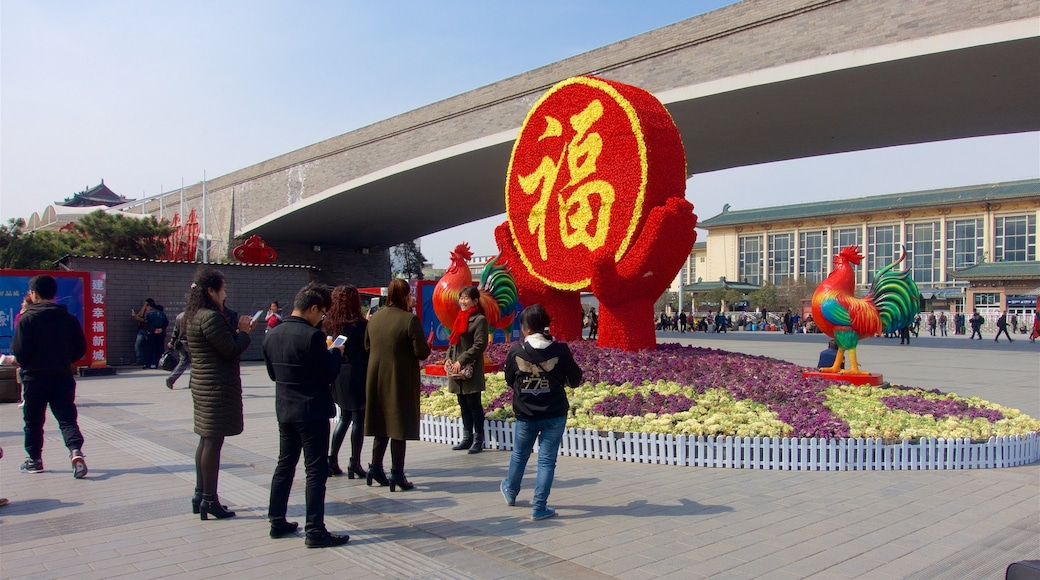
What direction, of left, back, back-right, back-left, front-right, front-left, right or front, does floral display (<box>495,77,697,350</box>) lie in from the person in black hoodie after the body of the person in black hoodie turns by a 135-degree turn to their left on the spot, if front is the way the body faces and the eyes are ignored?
back-right

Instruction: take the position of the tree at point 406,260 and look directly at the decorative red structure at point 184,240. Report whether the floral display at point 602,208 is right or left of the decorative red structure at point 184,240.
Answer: left

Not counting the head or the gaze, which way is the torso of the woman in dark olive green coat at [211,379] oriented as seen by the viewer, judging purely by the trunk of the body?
to the viewer's right

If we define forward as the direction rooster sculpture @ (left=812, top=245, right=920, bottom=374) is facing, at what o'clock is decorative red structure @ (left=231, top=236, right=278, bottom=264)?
The decorative red structure is roughly at 1 o'clock from the rooster sculpture.

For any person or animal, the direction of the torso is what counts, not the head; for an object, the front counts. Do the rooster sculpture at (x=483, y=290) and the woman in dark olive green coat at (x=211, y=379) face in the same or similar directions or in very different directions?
very different directions

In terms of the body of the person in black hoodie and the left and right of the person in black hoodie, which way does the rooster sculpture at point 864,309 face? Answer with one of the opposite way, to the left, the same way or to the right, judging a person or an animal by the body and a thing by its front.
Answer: to the left

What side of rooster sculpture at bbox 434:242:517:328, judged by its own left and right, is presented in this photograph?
left

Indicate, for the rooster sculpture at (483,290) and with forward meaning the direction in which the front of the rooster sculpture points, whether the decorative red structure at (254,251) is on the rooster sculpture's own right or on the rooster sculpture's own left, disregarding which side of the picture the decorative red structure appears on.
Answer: on the rooster sculpture's own right

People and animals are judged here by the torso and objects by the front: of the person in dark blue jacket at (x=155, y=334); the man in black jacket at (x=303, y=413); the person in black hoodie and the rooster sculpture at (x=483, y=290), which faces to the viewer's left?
the rooster sculpture

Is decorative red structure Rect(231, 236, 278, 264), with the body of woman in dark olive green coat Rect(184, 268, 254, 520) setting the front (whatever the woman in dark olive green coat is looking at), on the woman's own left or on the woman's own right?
on the woman's own left

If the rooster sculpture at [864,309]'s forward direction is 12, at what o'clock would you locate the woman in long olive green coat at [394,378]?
The woman in long olive green coat is roughly at 10 o'clock from the rooster sculpture.

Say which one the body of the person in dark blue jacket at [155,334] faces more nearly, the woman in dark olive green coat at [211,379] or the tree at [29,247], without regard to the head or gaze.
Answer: the tree

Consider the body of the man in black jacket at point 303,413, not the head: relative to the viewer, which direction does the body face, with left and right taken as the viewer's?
facing away from the viewer and to the right of the viewer

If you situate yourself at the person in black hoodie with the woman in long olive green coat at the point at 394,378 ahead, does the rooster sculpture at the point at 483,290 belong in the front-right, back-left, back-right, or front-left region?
front-right

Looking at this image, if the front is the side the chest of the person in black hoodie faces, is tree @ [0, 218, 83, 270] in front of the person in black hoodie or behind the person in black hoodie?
in front

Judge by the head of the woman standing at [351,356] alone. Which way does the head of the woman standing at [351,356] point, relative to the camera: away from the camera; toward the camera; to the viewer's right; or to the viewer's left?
away from the camera
